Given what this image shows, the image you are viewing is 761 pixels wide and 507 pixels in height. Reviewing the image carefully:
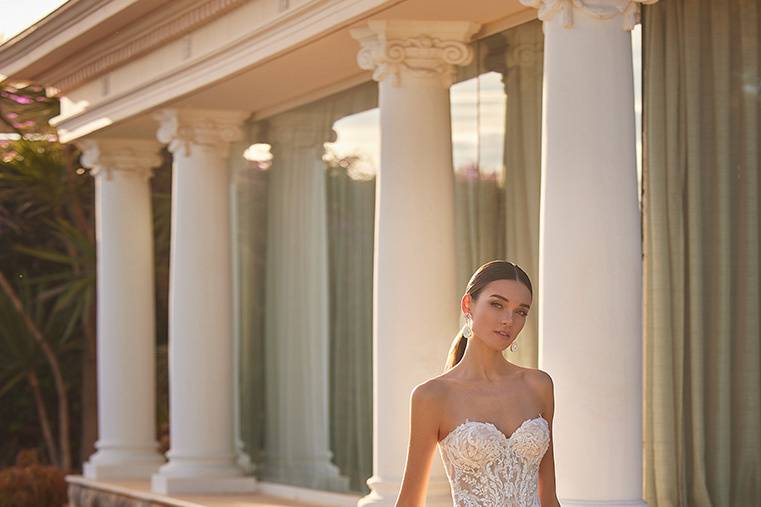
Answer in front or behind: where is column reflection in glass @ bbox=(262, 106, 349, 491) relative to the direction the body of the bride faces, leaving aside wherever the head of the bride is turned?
behind

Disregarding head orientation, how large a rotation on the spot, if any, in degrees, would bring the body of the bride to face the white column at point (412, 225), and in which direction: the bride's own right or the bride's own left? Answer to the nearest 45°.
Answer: approximately 135° to the bride's own left

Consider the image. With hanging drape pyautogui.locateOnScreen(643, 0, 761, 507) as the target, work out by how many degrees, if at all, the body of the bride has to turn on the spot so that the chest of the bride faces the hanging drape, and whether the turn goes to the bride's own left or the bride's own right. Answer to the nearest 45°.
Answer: approximately 135° to the bride's own left

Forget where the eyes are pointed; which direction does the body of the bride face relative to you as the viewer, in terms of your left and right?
facing the viewer and to the right of the viewer

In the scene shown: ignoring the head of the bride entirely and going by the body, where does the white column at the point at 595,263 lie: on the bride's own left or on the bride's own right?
on the bride's own left

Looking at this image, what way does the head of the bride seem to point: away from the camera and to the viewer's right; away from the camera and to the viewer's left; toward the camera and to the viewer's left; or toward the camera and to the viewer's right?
toward the camera and to the viewer's right

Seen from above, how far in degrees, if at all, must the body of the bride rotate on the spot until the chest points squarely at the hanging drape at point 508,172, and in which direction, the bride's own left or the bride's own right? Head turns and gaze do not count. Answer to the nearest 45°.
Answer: approximately 135° to the bride's own left

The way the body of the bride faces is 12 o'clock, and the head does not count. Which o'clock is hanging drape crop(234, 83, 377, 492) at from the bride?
The hanging drape is roughly at 7 o'clock from the bride.

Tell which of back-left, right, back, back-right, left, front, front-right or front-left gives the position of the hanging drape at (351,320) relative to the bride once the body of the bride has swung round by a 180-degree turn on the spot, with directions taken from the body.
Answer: front-right
